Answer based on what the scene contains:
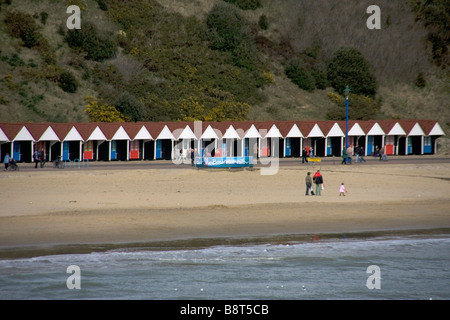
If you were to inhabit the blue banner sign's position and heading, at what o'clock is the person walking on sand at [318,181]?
The person walking on sand is roughly at 11 o'clock from the blue banner sign.

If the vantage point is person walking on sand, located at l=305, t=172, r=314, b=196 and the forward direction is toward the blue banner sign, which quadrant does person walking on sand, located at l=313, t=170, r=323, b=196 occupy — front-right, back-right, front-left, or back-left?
back-right

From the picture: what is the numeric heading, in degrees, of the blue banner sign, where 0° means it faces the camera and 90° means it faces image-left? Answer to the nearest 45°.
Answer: approximately 0°
